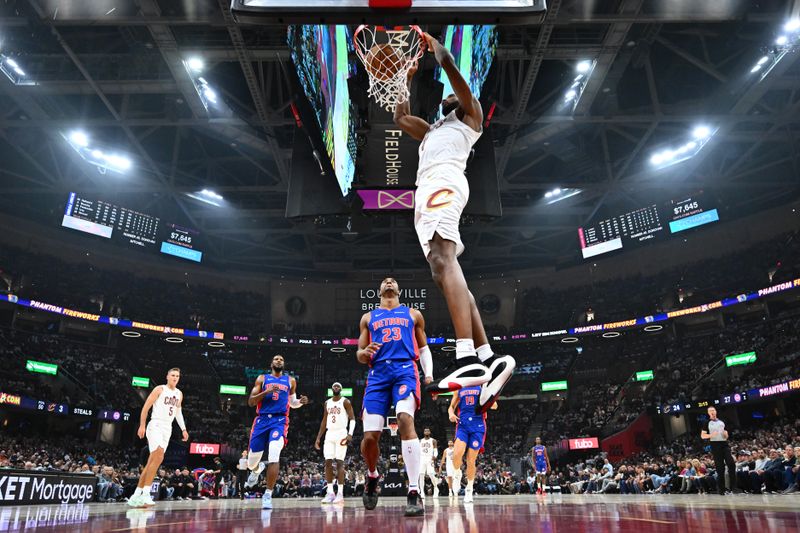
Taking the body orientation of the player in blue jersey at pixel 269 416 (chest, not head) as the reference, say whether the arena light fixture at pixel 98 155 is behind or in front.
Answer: behind

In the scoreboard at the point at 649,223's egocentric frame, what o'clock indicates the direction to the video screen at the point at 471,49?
The video screen is roughly at 11 o'clock from the scoreboard.

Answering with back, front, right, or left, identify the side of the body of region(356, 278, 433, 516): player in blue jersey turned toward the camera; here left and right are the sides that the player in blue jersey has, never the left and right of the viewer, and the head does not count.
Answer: front

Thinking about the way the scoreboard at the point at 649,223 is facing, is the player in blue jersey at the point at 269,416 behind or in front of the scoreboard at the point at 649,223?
in front

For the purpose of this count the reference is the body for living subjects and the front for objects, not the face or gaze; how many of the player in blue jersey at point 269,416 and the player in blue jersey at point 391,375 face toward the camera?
2

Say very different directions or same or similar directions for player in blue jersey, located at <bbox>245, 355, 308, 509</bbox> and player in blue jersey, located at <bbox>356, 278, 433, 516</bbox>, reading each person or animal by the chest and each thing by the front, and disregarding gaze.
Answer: same or similar directions

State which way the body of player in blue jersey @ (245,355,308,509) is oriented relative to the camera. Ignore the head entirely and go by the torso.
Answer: toward the camera

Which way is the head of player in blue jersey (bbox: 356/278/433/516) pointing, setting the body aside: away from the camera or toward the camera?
toward the camera

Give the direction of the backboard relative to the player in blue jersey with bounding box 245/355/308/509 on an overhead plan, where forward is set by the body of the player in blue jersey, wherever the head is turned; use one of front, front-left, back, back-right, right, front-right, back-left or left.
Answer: front
